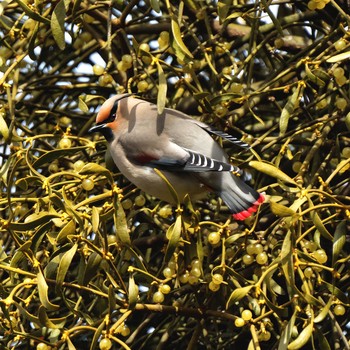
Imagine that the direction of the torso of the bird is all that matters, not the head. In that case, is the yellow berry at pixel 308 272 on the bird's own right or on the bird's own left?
on the bird's own left

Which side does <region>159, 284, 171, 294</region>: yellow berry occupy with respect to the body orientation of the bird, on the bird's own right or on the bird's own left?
on the bird's own left

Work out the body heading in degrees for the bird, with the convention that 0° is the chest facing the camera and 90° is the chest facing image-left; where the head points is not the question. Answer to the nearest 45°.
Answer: approximately 90°
